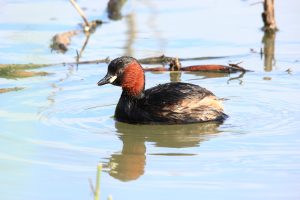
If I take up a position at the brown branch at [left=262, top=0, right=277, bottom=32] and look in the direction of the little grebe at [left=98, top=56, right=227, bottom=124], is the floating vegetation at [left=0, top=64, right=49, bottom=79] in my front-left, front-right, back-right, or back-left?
front-right

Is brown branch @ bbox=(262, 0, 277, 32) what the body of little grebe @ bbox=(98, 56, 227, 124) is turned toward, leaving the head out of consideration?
no

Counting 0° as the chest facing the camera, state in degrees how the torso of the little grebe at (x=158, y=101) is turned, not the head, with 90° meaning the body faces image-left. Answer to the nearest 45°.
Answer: approximately 90°

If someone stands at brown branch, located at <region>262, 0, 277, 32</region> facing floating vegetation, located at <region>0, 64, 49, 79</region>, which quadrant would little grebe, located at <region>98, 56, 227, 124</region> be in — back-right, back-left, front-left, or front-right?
front-left

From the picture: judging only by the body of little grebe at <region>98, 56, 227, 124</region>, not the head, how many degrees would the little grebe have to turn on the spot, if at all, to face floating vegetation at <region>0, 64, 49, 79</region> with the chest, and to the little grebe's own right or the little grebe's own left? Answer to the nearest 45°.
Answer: approximately 45° to the little grebe's own right

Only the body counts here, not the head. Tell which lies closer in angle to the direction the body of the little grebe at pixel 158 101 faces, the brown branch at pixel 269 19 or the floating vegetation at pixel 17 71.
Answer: the floating vegetation
